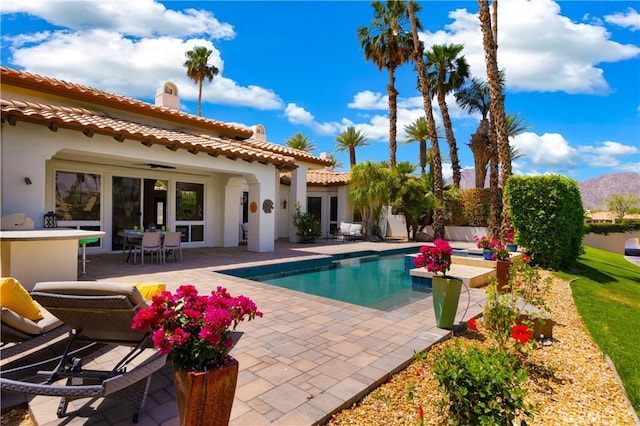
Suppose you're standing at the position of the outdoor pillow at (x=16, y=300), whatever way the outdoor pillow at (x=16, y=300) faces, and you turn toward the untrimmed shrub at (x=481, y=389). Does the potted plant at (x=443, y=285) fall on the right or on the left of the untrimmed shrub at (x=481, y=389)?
left

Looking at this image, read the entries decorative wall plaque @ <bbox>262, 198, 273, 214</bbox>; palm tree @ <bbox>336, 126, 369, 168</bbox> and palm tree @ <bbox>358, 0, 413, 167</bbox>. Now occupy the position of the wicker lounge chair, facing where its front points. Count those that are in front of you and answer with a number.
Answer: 3

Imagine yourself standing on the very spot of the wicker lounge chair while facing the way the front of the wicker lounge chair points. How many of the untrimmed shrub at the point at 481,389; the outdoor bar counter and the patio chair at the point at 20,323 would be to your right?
1

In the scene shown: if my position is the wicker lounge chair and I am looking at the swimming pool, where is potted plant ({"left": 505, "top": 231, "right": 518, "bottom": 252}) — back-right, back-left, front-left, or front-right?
front-right

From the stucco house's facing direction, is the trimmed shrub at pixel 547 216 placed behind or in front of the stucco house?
in front

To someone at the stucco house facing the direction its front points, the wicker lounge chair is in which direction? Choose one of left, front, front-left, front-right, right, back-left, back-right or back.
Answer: front-right

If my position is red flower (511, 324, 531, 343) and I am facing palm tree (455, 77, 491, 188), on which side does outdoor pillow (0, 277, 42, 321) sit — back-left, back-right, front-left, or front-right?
back-left

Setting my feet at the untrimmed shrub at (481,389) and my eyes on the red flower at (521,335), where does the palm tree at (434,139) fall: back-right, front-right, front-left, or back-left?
front-left

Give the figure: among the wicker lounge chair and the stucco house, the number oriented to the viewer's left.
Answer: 0

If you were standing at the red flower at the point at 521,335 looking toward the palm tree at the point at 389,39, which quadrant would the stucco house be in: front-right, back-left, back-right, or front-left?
front-left

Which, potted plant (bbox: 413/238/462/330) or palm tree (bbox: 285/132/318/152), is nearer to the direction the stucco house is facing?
the potted plant

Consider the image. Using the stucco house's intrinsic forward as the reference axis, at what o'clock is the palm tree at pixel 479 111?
The palm tree is roughly at 10 o'clock from the stucco house.

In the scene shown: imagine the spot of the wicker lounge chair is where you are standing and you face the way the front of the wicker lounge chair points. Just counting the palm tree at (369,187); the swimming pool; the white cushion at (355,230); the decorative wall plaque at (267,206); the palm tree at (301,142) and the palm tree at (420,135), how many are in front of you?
6

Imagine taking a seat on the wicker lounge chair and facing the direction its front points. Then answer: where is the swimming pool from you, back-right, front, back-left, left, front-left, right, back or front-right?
front

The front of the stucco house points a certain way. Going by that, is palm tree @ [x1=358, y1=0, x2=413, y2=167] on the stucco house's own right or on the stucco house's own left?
on the stucco house's own left

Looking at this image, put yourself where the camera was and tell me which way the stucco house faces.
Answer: facing the viewer and to the right of the viewer

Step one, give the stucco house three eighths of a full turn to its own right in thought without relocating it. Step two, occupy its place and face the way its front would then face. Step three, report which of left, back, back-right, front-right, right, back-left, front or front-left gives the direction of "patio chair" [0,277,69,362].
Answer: left

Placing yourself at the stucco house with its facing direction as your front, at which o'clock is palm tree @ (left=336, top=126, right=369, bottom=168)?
The palm tree is roughly at 9 o'clock from the stucco house.
